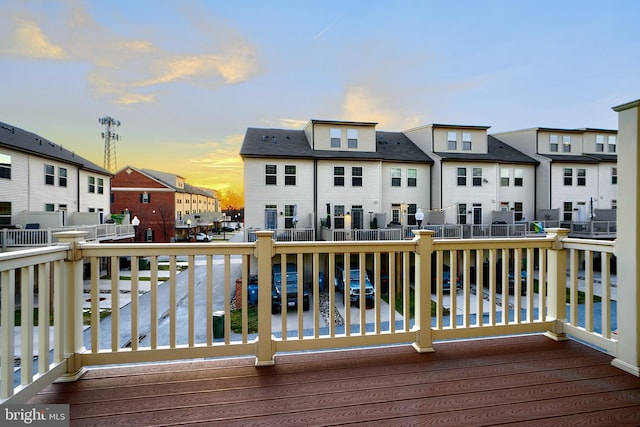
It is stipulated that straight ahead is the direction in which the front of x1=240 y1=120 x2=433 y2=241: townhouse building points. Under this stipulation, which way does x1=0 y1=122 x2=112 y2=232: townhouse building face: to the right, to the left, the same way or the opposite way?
to the left
